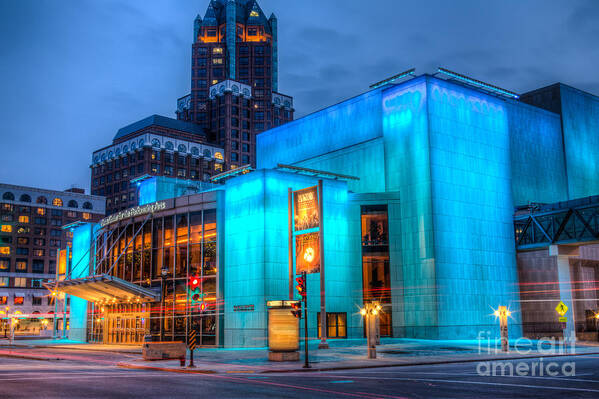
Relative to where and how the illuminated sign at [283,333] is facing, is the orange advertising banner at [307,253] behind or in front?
behind

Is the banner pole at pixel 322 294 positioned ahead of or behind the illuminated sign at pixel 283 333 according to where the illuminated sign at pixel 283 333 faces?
behind

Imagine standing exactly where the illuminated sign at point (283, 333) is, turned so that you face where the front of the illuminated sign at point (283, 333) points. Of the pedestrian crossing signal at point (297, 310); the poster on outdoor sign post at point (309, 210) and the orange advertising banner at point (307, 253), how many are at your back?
2

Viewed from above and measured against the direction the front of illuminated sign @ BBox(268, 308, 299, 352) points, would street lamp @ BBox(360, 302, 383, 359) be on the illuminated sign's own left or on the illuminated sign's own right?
on the illuminated sign's own left

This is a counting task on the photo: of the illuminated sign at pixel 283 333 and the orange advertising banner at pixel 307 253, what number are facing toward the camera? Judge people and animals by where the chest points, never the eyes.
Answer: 2

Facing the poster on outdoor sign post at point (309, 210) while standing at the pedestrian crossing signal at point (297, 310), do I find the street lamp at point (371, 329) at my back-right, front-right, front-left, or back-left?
front-right

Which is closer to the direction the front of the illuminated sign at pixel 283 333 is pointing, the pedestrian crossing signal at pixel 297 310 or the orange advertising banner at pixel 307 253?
the pedestrian crossing signal

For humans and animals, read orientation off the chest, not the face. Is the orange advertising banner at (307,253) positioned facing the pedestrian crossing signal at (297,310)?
yes

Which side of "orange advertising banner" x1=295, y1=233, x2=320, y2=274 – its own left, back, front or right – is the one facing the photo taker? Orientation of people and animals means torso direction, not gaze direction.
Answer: front

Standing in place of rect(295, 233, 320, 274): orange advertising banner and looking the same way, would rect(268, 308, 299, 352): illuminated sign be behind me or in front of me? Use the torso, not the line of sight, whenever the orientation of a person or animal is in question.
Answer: in front

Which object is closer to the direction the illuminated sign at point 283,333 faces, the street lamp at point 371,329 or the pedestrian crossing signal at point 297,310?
the pedestrian crossing signal

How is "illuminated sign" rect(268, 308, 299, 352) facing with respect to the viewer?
toward the camera
